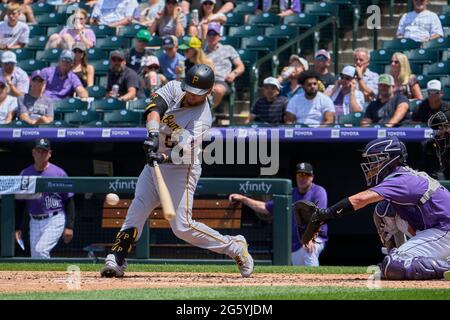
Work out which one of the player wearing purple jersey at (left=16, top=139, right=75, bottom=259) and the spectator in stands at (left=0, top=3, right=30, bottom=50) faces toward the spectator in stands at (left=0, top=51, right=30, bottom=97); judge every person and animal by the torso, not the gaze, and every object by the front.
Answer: the spectator in stands at (left=0, top=3, right=30, bottom=50)

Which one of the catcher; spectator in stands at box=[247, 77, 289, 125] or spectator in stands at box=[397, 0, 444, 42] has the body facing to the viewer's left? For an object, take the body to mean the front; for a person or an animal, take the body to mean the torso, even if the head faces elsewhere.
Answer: the catcher

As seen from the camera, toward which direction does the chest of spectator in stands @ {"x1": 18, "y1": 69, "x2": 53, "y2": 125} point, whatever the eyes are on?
toward the camera

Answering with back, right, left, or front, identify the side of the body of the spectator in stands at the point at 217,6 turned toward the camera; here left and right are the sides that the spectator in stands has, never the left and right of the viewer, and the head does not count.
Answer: front

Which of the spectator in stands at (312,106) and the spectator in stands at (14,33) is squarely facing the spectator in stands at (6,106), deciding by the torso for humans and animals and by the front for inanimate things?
the spectator in stands at (14,33)

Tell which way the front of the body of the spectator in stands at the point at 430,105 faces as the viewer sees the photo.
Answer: toward the camera

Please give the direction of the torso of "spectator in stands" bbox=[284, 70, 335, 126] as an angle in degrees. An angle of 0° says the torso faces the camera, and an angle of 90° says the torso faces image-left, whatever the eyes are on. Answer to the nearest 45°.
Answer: approximately 0°

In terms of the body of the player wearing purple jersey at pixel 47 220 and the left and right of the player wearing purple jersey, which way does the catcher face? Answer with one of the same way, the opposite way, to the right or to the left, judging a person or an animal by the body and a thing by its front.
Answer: to the right

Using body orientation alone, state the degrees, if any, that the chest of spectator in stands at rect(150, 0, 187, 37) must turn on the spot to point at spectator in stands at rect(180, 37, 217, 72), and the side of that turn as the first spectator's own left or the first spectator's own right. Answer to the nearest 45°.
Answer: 0° — they already face them

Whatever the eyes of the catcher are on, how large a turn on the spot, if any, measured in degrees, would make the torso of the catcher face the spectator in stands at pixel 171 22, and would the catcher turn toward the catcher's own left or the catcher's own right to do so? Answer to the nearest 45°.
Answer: approximately 45° to the catcher's own right

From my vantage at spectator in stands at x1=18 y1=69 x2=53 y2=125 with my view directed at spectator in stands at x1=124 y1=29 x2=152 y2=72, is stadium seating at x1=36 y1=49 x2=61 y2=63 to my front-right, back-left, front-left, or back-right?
front-left

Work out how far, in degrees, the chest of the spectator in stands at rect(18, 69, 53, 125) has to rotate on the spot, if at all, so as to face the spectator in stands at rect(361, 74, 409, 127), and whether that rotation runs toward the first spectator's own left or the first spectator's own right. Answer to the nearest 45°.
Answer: approximately 45° to the first spectator's own left

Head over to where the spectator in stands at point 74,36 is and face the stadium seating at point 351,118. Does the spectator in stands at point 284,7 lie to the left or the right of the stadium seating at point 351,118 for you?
left

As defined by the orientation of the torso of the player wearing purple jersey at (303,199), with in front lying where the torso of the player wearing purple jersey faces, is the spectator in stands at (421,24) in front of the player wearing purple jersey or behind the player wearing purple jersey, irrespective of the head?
behind

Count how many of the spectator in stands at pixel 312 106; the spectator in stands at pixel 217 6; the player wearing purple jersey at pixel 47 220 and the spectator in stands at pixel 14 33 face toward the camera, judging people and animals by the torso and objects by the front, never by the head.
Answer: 4

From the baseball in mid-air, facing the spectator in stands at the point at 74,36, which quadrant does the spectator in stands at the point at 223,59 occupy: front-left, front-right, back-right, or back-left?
front-right
